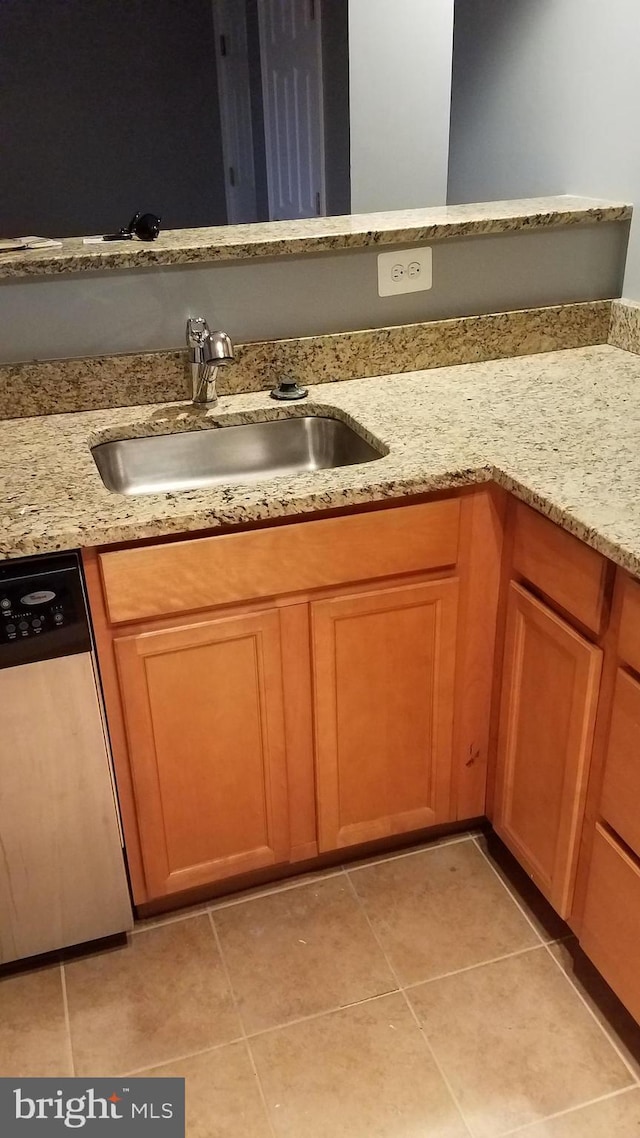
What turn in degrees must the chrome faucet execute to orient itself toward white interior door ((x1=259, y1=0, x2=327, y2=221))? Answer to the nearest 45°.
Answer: approximately 135° to its left

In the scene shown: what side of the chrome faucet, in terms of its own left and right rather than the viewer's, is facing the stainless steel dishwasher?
right

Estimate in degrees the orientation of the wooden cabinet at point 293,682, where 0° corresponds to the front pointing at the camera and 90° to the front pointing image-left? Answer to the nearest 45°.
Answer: approximately 0°

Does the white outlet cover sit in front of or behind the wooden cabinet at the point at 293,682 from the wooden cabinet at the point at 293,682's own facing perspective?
behind

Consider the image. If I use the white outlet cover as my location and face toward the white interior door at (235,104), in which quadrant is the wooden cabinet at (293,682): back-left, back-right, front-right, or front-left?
back-left

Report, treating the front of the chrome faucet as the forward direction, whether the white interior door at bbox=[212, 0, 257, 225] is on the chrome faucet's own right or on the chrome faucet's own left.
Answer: on the chrome faucet's own left

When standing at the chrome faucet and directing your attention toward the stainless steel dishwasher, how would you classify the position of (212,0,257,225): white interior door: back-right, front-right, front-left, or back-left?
back-right

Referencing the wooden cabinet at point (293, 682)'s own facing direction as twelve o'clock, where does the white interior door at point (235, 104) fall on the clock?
The white interior door is roughly at 6 o'clock from the wooden cabinet.

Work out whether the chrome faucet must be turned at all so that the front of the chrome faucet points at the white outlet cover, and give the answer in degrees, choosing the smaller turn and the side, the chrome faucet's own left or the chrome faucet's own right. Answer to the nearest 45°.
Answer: approximately 90° to the chrome faucet's own left

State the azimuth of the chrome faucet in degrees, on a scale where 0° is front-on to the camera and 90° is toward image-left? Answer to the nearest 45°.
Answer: approximately 315°

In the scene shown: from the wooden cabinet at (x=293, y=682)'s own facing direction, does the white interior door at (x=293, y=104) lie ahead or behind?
behind
